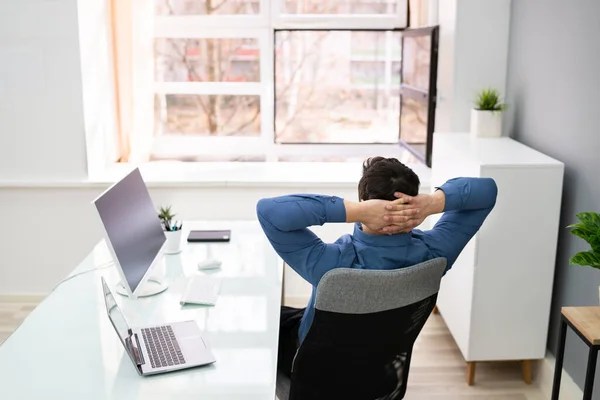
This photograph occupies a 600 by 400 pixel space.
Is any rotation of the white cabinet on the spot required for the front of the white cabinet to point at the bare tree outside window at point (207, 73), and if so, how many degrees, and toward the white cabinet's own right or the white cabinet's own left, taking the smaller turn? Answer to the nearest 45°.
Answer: approximately 45° to the white cabinet's own right

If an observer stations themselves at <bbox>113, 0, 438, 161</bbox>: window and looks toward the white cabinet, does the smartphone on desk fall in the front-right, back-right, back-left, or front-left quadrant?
front-right

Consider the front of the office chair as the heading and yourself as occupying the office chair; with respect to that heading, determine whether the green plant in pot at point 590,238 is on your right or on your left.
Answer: on your right

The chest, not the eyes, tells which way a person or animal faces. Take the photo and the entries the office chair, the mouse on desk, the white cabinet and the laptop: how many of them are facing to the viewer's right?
1

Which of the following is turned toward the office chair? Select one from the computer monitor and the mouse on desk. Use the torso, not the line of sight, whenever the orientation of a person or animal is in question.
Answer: the computer monitor

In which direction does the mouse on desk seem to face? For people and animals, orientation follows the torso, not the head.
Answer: to the viewer's left

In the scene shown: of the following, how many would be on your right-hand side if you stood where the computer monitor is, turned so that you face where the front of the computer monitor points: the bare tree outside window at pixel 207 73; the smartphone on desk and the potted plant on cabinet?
0

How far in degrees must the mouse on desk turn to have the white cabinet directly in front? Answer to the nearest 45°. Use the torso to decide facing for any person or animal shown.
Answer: approximately 180°

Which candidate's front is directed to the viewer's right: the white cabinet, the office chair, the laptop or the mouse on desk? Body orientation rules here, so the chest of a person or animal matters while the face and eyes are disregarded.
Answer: the laptop

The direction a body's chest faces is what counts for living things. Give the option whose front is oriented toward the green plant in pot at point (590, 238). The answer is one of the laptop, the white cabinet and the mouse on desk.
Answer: the laptop

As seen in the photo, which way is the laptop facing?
to the viewer's right

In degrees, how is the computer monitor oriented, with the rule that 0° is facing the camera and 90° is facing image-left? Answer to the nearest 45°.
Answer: approximately 315°

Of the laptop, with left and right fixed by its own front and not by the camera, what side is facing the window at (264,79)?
left

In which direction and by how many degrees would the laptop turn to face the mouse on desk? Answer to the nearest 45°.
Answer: approximately 90° to its left

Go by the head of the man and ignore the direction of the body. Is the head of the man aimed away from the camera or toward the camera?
away from the camera

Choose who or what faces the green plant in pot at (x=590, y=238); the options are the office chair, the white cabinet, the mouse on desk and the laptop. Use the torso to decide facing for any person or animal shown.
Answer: the laptop

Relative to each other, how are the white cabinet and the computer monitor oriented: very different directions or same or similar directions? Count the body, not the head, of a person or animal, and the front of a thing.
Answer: very different directions

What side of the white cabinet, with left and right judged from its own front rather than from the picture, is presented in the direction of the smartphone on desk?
front
